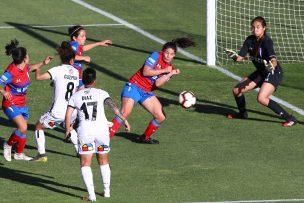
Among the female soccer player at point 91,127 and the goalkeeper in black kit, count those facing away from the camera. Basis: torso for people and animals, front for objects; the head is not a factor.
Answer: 1

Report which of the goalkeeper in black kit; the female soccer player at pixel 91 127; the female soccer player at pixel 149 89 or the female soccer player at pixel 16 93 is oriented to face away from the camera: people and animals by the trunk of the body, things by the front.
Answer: the female soccer player at pixel 91 127

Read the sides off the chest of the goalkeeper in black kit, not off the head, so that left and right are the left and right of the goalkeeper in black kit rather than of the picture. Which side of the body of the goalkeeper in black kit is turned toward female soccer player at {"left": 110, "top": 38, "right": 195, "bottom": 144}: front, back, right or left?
front

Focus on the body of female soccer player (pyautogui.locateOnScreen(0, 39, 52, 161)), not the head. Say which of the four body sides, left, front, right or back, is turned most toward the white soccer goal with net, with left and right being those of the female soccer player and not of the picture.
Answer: left

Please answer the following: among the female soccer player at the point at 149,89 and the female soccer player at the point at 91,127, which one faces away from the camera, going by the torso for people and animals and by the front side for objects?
the female soccer player at the point at 91,127

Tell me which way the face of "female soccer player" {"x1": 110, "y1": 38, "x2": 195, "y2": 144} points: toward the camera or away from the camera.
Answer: toward the camera

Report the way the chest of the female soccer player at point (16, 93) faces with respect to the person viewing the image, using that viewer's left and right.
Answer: facing the viewer and to the right of the viewer

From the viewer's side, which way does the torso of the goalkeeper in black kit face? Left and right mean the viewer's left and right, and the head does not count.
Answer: facing the viewer and to the left of the viewer

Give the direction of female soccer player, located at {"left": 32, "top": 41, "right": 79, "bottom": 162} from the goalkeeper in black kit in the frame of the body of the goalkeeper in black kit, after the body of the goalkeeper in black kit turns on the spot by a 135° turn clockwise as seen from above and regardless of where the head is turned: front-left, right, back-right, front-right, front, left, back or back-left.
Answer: back-left

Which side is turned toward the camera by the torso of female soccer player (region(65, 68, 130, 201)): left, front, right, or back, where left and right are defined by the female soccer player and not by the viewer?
back

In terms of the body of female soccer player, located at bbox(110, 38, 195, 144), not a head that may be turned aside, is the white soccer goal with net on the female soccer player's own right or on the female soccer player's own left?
on the female soccer player's own left

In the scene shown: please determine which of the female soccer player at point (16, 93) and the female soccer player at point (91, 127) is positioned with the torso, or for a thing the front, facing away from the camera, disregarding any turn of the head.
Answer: the female soccer player at point (91, 127)

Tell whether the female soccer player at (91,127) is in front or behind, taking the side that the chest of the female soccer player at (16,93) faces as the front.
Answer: in front

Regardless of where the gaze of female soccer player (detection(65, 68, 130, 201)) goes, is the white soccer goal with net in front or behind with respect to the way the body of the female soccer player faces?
in front

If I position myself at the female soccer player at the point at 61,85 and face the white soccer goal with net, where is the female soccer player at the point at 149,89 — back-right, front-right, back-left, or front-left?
front-right

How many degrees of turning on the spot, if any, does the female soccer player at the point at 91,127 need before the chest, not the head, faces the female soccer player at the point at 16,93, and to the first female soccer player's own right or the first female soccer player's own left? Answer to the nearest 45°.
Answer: approximately 45° to the first female soccer player's own left

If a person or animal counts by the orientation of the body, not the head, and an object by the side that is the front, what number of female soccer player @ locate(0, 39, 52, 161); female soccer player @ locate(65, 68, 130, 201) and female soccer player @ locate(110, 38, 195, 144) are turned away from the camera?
1

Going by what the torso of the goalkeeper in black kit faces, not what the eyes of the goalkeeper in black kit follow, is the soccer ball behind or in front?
in front
